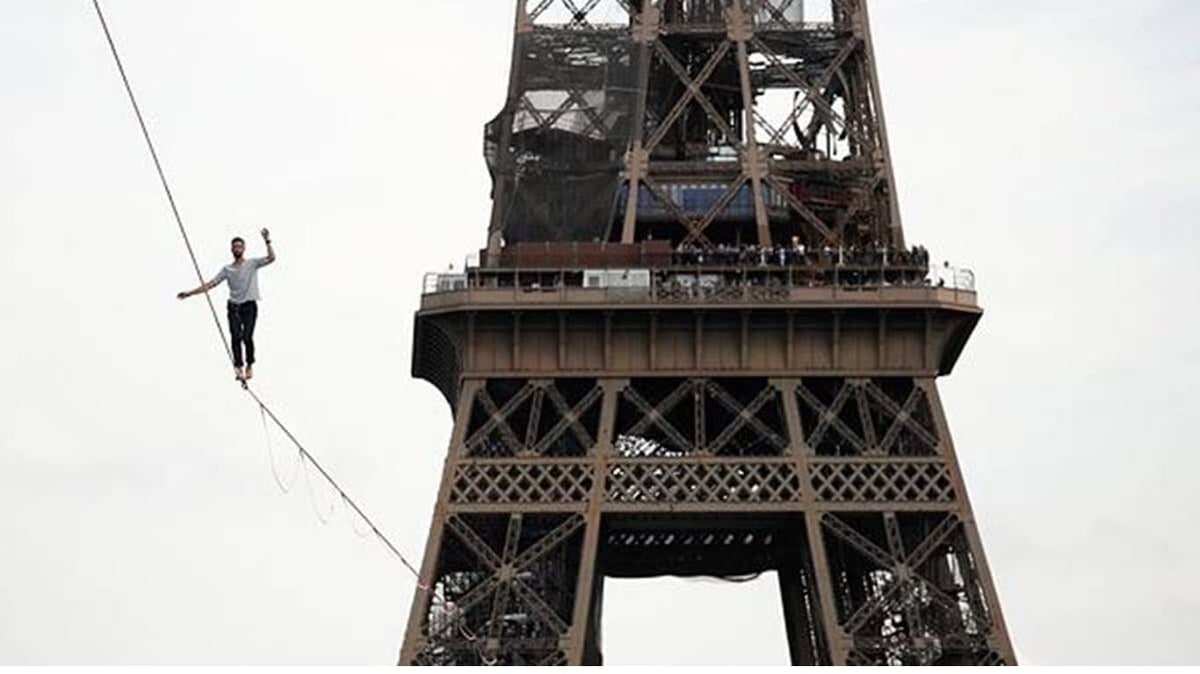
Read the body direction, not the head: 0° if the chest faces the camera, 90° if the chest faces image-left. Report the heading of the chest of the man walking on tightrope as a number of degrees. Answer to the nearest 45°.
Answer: approximately 0°
